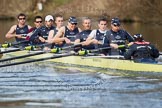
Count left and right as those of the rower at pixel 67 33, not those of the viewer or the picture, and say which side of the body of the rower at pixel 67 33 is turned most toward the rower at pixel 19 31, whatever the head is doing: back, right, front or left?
back

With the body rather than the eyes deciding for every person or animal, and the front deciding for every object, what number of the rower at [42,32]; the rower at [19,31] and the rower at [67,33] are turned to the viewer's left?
0

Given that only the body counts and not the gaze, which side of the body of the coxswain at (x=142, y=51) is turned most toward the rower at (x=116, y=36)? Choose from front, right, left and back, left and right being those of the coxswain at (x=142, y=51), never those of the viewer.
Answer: front

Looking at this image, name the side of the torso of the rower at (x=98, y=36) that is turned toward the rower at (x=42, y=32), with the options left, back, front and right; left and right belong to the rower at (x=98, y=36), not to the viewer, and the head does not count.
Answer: back

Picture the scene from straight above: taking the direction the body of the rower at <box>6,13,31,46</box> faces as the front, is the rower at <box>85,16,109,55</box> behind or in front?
in front

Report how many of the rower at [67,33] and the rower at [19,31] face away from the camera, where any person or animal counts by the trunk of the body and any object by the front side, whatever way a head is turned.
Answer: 0

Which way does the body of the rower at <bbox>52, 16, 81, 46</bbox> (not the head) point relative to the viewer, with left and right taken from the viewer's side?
facing the viewer and to the right of the viewer

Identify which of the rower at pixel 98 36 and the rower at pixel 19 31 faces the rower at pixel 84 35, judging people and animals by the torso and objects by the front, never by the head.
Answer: the rower at pixel 19 31

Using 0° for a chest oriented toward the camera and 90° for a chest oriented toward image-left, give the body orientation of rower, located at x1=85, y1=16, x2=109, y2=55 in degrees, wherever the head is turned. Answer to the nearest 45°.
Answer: approximately 315°

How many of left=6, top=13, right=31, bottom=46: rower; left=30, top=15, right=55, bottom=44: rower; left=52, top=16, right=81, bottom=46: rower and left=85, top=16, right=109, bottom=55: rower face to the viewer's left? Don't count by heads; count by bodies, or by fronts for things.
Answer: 0

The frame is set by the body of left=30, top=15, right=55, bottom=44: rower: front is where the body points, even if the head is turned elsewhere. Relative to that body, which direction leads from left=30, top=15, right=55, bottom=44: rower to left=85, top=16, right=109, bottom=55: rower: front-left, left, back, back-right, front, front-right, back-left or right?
front

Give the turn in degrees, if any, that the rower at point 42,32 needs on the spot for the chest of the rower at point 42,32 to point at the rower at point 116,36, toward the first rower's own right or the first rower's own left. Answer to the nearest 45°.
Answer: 0° — they already face them

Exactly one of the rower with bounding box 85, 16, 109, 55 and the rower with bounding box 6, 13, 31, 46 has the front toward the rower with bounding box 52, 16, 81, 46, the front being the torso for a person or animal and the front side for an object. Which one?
the rower with bounding box 6, 13, 31, 46
